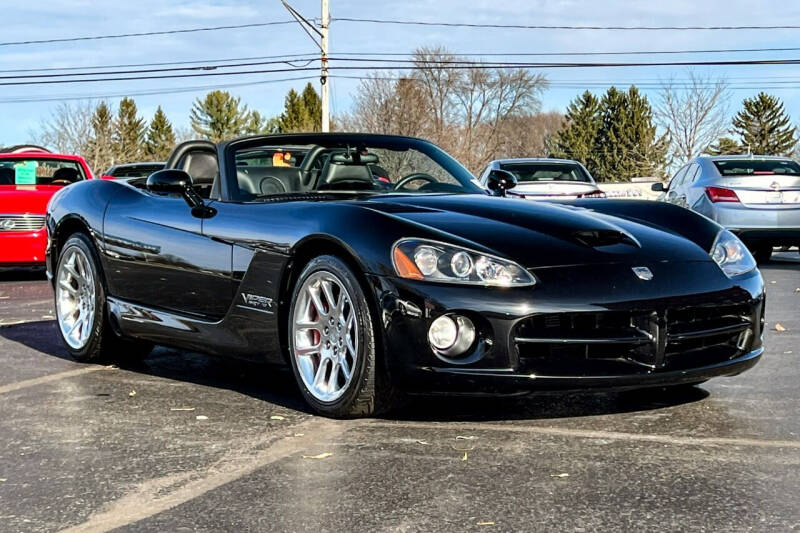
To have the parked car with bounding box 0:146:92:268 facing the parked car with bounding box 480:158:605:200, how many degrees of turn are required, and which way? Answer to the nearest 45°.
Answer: approximately 90° to its left

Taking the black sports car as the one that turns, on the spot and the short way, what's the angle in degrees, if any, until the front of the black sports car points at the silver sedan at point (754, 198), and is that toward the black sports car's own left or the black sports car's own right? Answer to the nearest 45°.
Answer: approximately 90° to the black sports car's own left

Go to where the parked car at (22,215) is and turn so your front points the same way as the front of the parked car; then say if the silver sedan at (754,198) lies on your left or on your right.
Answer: on your left

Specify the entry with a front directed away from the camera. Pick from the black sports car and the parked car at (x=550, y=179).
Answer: the parked car

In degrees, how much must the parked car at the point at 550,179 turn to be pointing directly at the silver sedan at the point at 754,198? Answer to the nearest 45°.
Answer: approximately 135° to its right

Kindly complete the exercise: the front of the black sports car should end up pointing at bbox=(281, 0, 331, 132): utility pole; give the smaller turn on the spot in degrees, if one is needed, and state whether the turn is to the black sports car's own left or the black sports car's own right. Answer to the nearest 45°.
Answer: approximately 135° to the black sports car's own left

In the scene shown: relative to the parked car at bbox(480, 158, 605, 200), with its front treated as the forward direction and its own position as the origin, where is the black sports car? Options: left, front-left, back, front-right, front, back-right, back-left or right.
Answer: back

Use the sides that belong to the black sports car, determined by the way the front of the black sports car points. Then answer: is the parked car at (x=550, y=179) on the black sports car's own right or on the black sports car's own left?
on the black sports car's own left

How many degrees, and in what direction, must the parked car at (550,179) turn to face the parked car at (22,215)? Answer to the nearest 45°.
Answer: approximately 135° to its left

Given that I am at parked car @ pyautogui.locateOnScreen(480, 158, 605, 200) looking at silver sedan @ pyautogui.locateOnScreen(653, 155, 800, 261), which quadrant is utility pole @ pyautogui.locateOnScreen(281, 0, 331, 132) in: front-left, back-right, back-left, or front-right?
back-left

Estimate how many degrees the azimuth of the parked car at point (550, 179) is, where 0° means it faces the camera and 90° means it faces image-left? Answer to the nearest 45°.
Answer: approximately 180°

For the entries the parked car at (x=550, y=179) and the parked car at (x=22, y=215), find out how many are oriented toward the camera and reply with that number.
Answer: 1

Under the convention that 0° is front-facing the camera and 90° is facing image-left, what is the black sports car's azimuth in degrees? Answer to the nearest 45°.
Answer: approximately 315°
